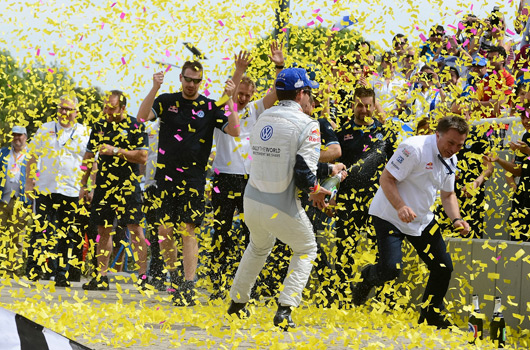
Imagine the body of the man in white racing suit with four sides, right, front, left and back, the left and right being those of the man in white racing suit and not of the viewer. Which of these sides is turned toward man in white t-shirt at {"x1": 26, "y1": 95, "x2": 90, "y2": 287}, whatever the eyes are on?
left

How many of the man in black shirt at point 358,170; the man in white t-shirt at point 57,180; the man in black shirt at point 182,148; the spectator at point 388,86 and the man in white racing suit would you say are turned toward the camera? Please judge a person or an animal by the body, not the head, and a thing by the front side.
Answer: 4

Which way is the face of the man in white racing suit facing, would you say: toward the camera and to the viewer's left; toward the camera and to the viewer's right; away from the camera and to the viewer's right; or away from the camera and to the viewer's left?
away from the camera and to the viewer's right

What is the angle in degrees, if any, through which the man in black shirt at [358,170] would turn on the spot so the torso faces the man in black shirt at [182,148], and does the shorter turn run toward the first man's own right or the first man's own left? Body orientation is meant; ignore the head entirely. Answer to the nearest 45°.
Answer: approximately 90° to the first man's own right

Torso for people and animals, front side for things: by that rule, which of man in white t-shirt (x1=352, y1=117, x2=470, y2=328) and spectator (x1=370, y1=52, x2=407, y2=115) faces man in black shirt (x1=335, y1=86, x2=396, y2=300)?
the spectator

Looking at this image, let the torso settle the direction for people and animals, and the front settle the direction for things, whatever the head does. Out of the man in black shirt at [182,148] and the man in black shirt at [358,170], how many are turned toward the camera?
2

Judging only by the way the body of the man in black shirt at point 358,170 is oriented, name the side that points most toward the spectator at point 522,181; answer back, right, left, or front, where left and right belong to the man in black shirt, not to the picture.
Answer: left
